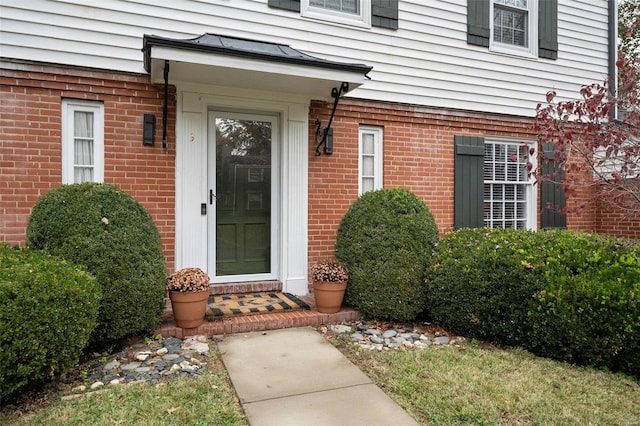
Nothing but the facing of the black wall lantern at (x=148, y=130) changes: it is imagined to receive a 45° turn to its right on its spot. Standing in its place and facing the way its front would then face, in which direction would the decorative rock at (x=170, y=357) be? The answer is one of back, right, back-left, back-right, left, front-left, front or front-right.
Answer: front-left

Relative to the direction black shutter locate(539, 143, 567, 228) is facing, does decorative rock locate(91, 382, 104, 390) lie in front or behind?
in front

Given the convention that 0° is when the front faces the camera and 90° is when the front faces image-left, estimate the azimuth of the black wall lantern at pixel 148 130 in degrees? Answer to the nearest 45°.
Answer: approximately 0°

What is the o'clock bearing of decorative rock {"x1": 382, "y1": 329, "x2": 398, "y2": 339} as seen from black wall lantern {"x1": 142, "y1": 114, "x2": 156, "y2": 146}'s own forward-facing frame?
The decorative rock is roughly at 10 o'clock from the black wall lantern.

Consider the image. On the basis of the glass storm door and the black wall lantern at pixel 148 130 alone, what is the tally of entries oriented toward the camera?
2

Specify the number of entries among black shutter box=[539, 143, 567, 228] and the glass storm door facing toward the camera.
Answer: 2

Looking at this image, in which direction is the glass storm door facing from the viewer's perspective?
toward the camera

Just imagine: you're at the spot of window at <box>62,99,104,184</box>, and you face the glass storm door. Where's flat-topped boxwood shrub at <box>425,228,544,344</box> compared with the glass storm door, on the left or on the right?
right

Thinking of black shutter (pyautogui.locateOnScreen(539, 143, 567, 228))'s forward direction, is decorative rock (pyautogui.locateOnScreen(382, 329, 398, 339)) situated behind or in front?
in front

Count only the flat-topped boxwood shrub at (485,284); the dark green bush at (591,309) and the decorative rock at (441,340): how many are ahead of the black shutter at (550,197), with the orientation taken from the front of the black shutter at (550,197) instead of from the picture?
3
